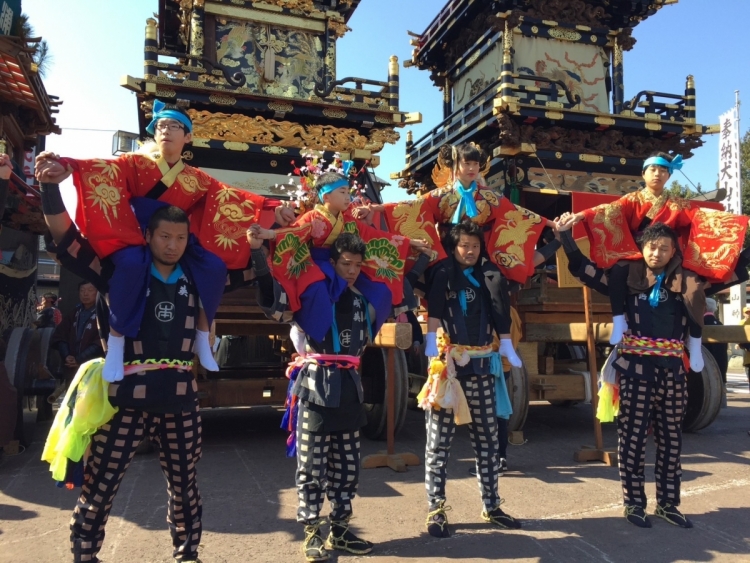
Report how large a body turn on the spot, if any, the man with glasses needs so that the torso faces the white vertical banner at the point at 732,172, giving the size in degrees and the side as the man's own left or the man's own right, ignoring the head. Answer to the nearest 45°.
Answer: approximately 135° to the man's own left

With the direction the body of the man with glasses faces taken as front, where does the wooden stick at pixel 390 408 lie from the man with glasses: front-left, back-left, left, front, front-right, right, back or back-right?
back-left

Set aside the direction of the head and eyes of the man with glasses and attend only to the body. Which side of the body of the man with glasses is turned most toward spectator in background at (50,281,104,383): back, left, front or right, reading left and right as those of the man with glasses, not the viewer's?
back

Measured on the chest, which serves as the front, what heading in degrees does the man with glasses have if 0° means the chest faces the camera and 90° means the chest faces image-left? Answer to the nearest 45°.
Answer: approximately 0°
